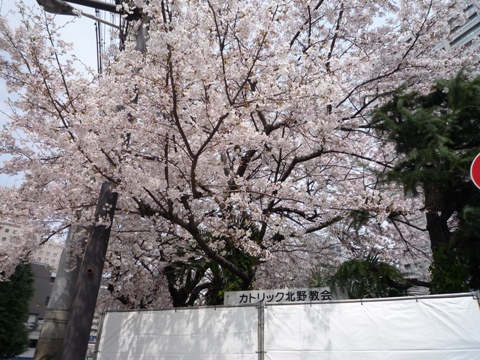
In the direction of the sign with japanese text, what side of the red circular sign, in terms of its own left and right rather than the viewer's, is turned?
right

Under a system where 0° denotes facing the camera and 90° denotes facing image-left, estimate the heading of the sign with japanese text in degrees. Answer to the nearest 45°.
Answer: approximately 0°

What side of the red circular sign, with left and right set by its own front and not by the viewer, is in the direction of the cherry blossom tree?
right

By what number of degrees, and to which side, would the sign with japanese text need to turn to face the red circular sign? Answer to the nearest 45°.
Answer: approximately 45° to its left

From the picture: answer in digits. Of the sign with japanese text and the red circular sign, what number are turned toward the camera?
2

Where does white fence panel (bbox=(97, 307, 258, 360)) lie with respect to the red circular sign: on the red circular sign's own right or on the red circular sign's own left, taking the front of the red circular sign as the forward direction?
on the red circular sign's own right

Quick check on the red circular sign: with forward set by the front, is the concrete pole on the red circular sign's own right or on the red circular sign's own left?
on the red circular sign's own right

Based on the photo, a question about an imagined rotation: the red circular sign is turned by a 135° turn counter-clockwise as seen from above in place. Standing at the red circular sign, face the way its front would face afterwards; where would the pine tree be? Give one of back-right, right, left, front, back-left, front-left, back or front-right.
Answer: front-left

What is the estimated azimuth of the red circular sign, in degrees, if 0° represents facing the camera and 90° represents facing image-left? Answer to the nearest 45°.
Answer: approximately 0°

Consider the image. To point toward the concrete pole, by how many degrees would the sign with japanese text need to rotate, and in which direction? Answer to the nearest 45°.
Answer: approximately 90° to its right
